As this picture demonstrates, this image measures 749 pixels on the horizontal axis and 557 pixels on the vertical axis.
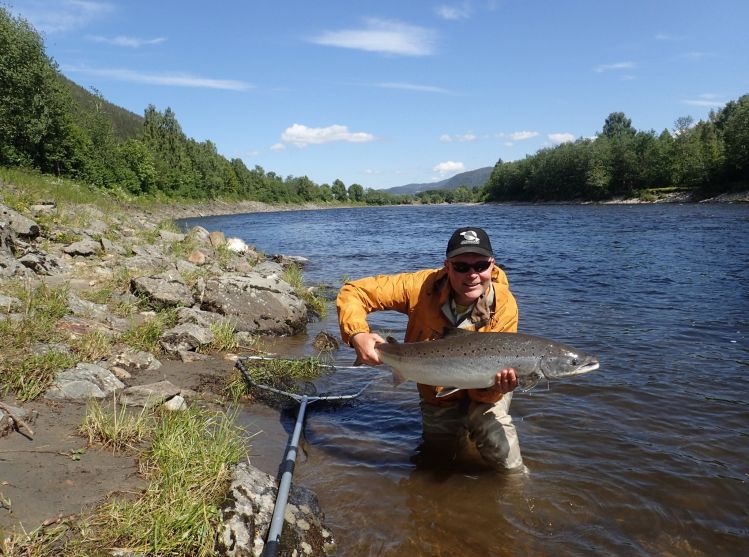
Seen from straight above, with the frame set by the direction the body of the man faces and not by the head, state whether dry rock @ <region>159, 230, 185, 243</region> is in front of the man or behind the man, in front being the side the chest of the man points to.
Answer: behind

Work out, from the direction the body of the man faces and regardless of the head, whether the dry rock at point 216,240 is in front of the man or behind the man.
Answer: behind

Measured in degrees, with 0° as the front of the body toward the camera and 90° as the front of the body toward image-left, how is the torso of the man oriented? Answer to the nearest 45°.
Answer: approximately 0°

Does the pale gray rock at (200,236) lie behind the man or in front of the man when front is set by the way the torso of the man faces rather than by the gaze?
behind

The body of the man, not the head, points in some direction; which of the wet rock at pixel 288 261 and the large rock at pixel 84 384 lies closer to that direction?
the large rock

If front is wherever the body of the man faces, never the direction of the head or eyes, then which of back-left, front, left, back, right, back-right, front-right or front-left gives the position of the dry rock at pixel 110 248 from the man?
back-right

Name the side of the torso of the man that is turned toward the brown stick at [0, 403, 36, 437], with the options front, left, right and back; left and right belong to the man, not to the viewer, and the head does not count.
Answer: right

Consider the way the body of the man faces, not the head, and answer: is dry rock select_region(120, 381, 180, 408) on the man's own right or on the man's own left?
on the man's own right
